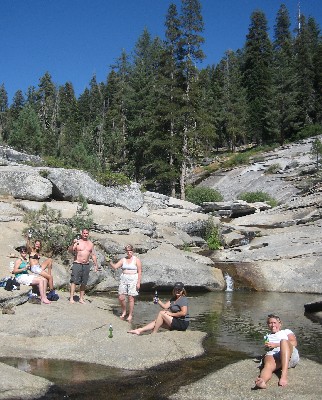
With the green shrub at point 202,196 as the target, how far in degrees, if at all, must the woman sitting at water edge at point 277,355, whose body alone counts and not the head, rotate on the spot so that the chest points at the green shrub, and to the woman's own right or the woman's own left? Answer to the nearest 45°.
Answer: approximately 135° to the woman's own right

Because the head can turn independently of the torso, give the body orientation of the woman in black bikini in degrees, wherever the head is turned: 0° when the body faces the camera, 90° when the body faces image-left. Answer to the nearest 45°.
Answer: approximately 315°

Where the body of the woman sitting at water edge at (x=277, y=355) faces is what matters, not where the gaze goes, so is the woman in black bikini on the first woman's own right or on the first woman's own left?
on the first woman's own right

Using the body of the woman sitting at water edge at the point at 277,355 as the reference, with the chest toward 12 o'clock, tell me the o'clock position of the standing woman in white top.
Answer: The standing woman in white top is roughly at 3 o'clock from the woman sitting at water edge.

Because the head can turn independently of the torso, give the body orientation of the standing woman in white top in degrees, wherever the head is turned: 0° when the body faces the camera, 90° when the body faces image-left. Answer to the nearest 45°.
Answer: approximately 0°

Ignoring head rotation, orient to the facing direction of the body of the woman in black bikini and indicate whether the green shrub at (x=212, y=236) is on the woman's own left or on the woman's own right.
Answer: on the woman's own left

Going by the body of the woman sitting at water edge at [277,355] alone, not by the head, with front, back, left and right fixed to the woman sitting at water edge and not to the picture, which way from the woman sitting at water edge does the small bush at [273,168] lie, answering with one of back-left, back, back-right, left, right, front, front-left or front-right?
back-right

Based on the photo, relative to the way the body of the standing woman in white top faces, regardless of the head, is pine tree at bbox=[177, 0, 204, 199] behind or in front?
behind

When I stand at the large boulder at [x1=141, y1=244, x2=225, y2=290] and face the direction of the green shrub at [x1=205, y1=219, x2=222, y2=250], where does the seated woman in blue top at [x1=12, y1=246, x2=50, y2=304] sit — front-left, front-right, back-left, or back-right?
back-left

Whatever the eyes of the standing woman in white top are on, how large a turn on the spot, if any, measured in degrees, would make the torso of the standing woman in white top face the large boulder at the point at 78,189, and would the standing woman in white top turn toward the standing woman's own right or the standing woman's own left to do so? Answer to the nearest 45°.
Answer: approximately 180°

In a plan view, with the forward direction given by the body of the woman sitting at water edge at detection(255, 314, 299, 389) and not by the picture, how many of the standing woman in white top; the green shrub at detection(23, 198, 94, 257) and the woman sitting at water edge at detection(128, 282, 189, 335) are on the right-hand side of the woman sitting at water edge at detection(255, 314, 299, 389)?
3
